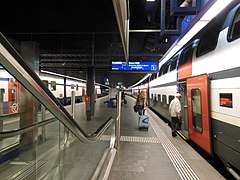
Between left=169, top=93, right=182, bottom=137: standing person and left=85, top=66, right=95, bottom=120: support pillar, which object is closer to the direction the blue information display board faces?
the standing person

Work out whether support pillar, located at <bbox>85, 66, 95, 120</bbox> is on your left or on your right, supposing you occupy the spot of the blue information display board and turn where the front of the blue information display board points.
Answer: on your right

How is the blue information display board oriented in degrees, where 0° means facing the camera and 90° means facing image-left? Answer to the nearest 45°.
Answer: approximately 0°

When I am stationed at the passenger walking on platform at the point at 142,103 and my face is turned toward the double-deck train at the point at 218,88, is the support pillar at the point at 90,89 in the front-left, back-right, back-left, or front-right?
back-right
